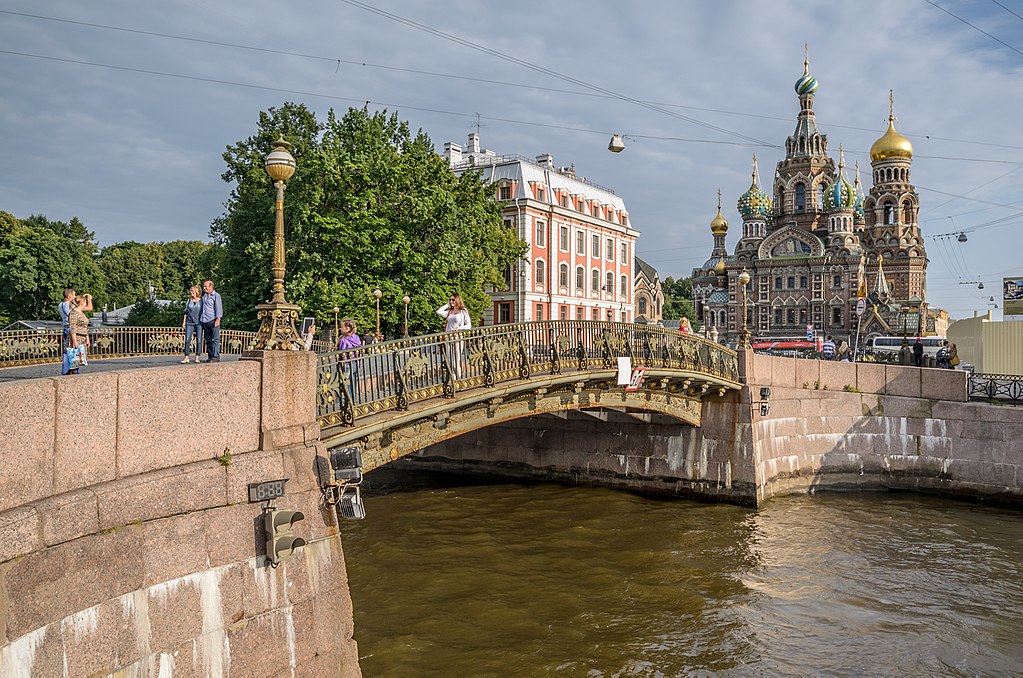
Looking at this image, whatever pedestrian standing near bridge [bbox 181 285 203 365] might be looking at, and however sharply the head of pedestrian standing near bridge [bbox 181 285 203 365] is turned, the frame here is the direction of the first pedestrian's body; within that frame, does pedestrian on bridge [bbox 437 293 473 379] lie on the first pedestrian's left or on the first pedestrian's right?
on the first pedestrian's left

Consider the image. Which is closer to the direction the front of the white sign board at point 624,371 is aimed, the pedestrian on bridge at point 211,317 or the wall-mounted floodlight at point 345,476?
the wall-mounted floodlight

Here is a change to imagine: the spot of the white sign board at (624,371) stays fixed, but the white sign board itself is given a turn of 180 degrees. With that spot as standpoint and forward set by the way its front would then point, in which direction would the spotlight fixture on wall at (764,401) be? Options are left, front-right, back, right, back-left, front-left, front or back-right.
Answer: front-right

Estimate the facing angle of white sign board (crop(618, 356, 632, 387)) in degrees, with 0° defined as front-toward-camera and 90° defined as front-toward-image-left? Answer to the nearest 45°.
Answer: approximately 0°

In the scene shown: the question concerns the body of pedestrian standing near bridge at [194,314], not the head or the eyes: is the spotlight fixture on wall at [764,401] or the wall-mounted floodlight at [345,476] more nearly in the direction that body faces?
the wall-mounted floodlight

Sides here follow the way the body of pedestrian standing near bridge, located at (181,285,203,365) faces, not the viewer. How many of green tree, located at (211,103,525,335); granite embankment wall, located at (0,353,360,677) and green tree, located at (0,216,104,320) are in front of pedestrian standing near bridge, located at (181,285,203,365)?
1

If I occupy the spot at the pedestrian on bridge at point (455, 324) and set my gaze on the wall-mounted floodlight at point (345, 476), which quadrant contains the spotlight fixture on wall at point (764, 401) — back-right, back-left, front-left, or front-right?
back-left

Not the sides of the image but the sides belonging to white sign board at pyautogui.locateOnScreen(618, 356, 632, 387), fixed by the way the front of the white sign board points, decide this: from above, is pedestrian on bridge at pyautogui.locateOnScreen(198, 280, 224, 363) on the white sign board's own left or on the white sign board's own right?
on the white sign board's own right

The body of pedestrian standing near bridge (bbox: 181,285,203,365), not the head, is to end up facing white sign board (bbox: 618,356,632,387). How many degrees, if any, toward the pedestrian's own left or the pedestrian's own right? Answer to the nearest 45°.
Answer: approximately 90° to the pedestrian's own left

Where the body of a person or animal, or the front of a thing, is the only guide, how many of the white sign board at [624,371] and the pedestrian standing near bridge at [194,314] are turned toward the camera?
2

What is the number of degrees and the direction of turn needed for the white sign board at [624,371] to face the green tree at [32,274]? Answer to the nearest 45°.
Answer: approximately 135° to its right
